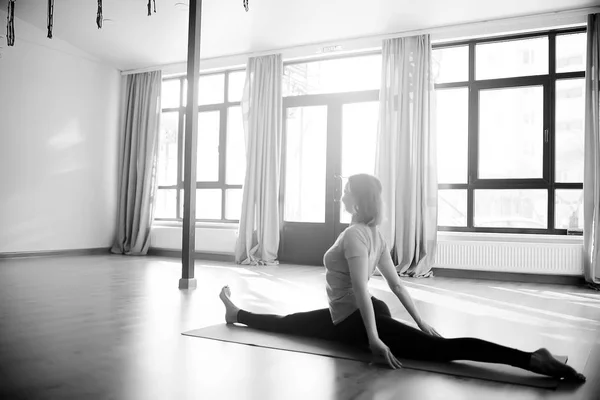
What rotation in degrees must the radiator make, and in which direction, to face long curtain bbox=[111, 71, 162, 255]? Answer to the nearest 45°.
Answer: approximately 90° to its right

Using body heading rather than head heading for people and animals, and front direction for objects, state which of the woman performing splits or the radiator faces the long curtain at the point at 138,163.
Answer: the woman performing splits

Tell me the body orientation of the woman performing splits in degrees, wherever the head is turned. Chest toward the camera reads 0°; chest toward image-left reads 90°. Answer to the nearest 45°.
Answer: approximately 135°

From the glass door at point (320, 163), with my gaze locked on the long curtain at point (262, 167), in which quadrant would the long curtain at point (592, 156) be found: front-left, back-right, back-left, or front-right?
back-left

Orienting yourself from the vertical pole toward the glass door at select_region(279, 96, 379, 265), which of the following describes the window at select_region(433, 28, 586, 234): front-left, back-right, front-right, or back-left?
front-right

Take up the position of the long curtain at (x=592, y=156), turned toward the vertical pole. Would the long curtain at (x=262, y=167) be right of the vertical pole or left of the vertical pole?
right

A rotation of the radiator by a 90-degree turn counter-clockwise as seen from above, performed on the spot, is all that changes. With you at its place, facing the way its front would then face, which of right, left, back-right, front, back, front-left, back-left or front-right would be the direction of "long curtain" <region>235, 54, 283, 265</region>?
back

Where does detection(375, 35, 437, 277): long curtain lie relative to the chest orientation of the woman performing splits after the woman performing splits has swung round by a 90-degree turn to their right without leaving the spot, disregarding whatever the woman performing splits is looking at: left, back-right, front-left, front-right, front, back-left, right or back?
front-left

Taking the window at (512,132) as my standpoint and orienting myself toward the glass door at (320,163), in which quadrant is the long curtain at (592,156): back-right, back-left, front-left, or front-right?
back-left

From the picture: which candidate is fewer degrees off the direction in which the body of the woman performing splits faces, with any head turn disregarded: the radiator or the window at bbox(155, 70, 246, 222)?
the window

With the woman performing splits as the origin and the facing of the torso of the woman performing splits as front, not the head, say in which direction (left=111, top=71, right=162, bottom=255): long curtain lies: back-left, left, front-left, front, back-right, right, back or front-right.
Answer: front

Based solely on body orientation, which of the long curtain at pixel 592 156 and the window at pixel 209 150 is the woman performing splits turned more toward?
the window

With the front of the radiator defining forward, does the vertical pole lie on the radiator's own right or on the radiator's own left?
on the radiator's own right

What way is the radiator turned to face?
toward the camera

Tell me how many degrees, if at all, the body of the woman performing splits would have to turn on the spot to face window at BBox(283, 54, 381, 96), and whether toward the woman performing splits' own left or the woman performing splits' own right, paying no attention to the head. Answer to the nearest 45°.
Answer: approximately 45° to the woman performing splits' own right

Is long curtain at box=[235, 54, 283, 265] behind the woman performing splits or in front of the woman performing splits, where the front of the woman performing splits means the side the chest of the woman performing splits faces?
in front

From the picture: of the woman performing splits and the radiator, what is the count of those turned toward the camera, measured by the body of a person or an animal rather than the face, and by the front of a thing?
1
